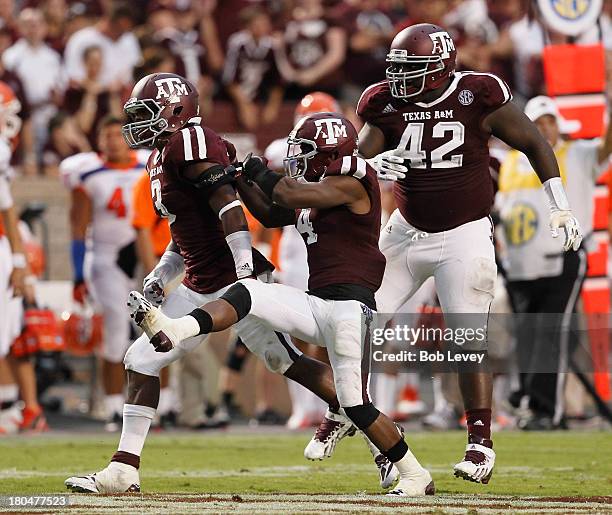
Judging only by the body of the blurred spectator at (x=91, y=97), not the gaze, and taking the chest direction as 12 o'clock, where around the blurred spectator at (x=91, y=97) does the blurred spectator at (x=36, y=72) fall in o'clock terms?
the blurred spectator at (x=36, y=72) is roughly at 4 o'clock from the blurred spectator at (x=91, y=97).

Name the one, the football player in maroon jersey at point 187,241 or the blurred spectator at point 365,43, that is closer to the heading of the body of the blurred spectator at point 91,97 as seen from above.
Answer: the football player in maroon jersey

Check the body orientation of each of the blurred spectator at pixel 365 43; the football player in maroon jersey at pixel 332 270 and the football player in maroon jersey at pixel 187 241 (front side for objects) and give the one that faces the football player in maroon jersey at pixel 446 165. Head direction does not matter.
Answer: the blurred spectator

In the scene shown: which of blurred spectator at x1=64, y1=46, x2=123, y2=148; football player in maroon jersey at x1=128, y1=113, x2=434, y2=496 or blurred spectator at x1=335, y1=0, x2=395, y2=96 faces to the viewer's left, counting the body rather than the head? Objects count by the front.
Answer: the football player in maroon jersey

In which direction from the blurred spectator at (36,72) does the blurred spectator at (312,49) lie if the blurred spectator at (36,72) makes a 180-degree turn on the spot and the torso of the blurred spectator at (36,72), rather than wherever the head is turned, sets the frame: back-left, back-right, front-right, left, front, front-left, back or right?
right

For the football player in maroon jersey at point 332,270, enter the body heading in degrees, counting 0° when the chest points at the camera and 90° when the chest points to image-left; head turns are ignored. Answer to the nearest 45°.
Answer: approximately 90°

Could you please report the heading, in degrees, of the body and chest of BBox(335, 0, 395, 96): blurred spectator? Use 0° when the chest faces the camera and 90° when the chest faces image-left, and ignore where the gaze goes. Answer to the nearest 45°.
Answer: approximately 0°

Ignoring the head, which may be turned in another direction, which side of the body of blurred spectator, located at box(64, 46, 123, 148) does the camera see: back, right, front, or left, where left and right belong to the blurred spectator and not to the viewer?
front

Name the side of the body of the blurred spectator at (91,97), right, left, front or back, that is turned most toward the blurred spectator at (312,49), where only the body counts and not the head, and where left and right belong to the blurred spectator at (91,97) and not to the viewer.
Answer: left

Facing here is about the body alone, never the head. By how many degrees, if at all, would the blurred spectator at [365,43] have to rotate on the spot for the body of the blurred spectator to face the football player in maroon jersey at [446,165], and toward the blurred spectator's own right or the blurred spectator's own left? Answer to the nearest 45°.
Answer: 0° — they already face them

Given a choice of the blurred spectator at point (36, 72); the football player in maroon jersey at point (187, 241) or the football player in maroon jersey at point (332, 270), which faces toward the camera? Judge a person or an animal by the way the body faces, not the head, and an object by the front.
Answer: the blurred spectator

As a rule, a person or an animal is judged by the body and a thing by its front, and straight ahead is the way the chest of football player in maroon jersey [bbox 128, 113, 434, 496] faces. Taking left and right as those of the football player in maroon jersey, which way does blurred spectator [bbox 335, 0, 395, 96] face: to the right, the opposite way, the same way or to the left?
to the left
